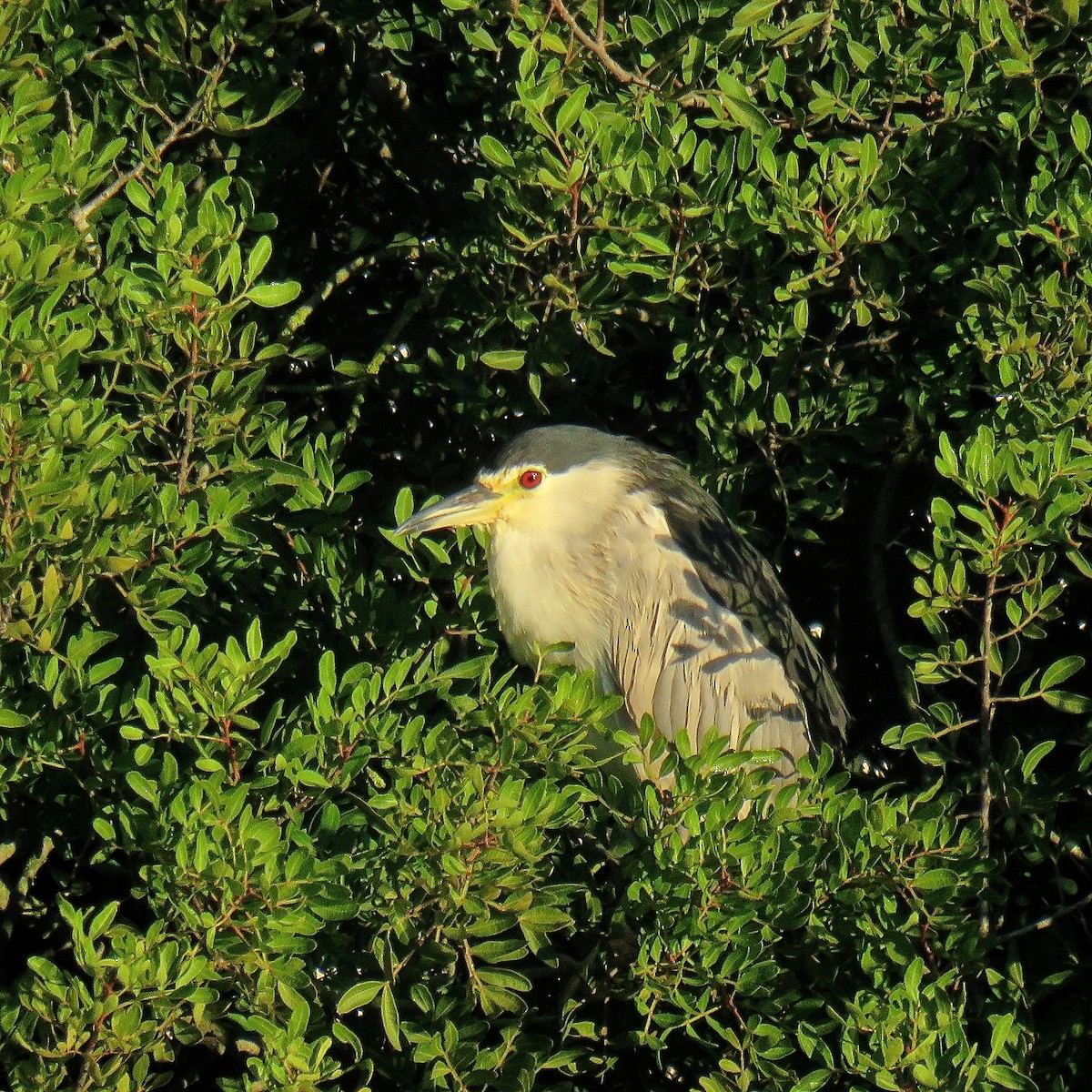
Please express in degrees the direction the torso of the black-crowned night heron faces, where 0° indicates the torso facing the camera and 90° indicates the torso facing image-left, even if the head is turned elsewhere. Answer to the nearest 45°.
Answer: approximately 90°
